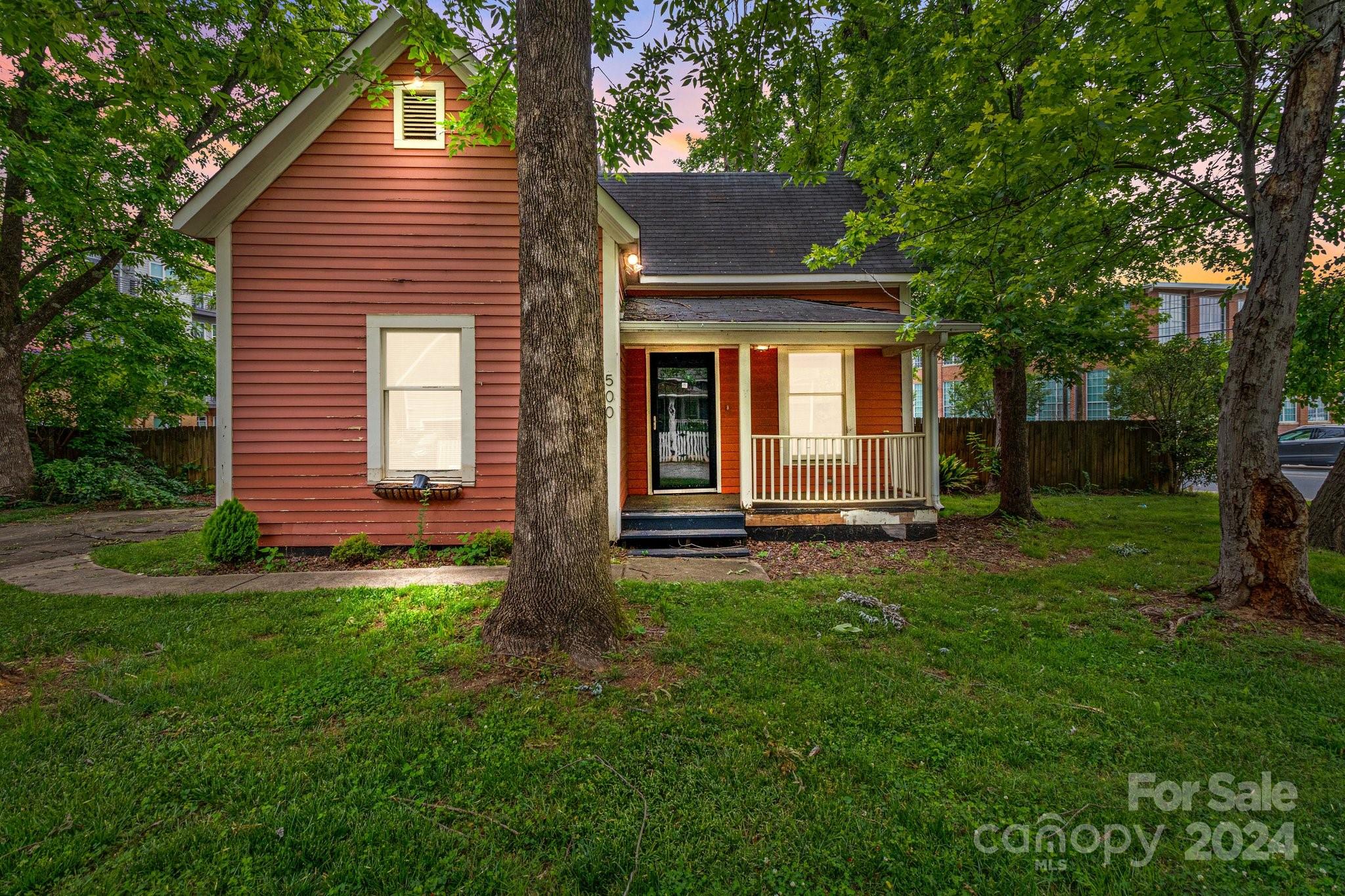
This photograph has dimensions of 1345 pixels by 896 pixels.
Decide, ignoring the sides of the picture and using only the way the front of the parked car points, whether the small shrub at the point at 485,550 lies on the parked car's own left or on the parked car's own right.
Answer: on the parked car's own left

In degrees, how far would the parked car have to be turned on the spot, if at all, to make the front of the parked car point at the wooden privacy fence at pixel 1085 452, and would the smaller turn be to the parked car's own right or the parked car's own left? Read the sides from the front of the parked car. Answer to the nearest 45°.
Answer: approximately 90° to the parked car's own left

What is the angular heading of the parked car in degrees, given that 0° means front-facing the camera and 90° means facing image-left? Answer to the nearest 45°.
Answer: approximately 90°

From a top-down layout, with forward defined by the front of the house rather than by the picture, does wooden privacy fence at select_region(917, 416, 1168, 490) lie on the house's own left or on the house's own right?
on the house's own left

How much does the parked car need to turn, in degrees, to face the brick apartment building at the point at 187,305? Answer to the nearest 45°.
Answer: approximately 45° to its left

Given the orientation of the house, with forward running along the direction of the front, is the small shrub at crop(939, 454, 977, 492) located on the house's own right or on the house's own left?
on the house's own left

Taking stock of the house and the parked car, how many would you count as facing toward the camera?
1

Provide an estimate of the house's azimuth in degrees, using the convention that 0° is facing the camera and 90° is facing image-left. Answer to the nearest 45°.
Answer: approximately 0°

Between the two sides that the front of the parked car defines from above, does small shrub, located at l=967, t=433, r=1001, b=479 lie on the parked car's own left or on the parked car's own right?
on the parked car's own left
